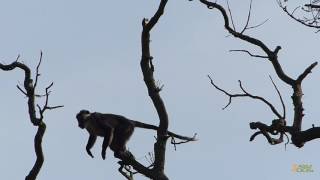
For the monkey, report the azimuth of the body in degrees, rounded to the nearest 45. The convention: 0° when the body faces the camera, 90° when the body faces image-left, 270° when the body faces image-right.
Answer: approximately 90°
